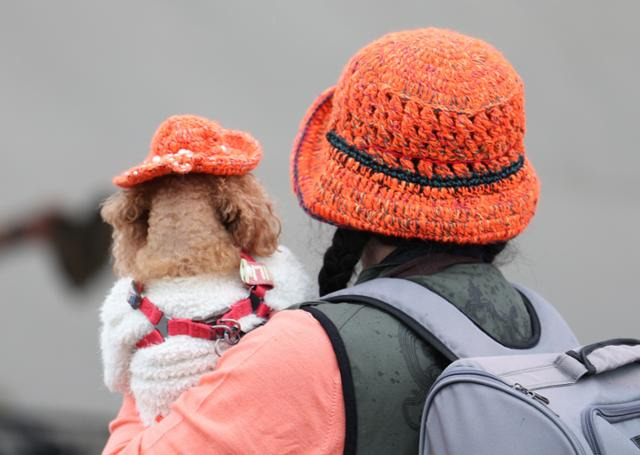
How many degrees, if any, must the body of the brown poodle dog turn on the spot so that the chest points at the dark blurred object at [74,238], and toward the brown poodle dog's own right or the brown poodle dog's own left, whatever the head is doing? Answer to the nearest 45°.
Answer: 0° — it already faces it

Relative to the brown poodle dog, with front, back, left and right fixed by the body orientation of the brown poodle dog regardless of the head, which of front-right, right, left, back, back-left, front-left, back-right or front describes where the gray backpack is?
back-right

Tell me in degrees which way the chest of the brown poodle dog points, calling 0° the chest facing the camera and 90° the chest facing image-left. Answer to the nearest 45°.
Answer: approximately 180°

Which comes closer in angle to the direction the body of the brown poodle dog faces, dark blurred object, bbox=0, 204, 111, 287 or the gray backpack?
the dark blurred object
